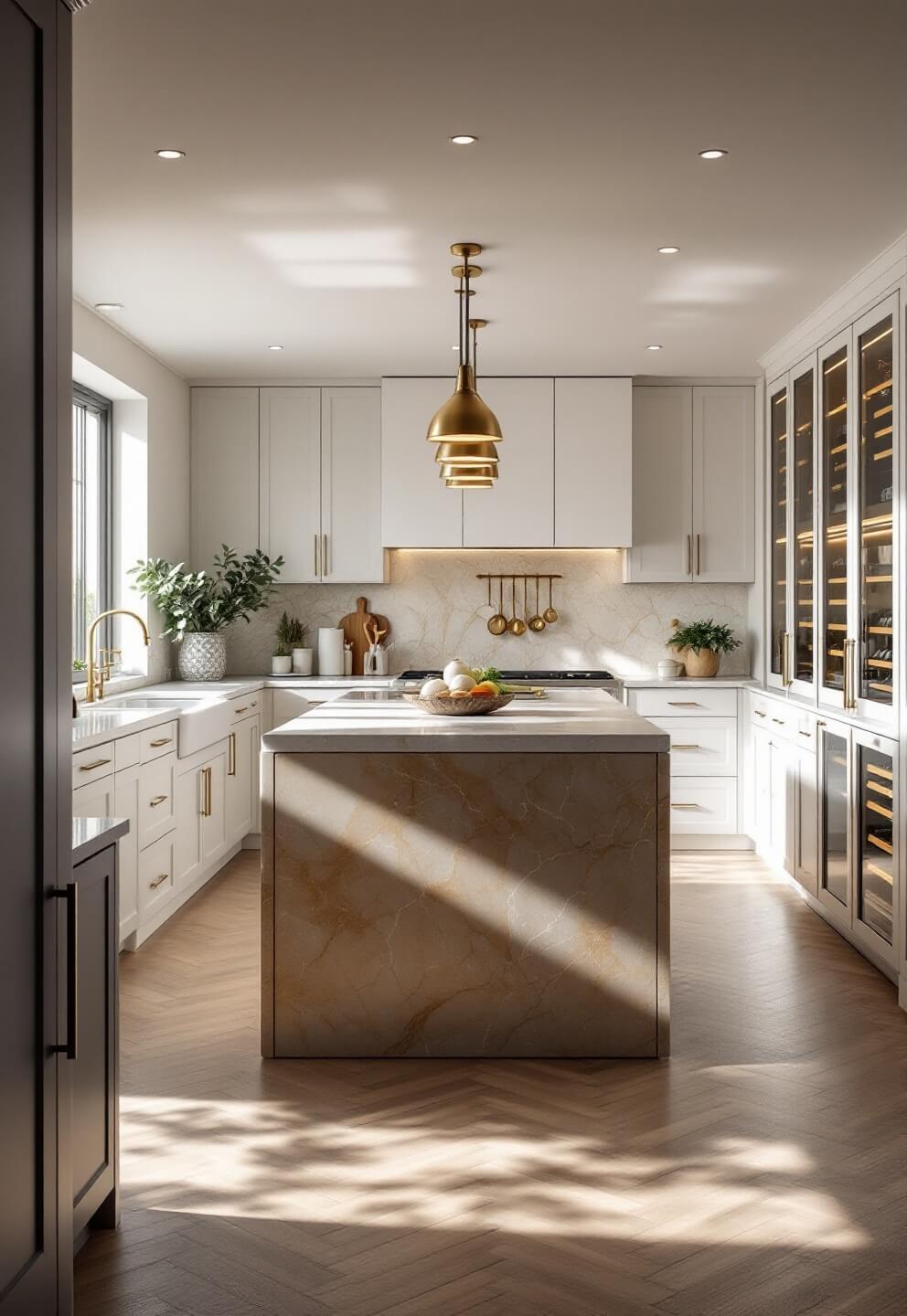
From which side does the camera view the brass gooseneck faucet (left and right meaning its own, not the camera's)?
right

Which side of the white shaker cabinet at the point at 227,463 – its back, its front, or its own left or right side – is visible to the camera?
front

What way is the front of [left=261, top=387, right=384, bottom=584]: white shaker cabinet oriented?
toward the camera

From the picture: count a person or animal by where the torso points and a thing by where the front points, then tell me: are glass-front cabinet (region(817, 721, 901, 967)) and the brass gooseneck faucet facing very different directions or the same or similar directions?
very different directions

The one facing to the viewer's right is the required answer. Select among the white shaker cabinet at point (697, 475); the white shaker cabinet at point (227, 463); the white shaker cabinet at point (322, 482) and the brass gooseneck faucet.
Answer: the brass gooseneck faucet

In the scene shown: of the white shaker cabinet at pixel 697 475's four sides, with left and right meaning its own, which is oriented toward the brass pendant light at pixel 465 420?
front

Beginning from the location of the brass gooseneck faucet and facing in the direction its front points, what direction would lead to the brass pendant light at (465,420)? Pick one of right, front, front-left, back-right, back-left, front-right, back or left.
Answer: front-right

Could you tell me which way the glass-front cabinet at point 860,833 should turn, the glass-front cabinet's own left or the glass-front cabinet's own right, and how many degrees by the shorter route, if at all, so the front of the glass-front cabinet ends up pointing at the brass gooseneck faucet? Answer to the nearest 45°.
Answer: approximately 45° to the glass-front cabinet's own right

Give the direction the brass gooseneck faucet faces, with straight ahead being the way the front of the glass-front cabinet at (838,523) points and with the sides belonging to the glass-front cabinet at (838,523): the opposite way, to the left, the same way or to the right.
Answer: the opposite way

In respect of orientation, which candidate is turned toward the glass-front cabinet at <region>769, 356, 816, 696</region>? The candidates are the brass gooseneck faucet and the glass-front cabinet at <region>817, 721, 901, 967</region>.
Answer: the brass gooseneck faucet

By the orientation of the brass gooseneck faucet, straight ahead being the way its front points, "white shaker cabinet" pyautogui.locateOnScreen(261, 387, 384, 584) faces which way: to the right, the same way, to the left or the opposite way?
to the right

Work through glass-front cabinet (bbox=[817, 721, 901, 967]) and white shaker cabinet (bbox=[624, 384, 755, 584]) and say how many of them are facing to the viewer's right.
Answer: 0

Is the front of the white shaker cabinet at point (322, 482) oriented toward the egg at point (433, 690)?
yes

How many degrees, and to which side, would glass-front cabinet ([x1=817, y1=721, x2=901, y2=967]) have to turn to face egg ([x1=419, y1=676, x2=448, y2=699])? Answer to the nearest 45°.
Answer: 0° — it already faces it
